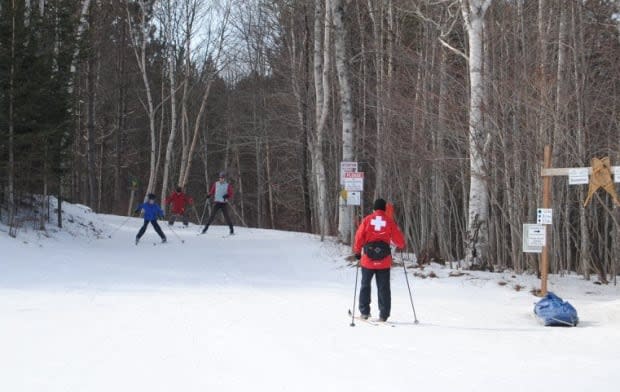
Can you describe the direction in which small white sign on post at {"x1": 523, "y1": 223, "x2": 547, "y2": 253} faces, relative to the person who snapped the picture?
facing the viewer

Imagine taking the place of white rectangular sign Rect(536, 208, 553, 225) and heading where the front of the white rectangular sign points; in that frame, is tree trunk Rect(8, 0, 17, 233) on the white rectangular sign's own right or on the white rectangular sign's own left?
on the white rectangular sign's own right

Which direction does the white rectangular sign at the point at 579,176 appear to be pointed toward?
toward the camera

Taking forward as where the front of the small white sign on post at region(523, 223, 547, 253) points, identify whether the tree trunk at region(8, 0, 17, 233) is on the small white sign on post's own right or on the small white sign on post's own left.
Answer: on the small white sign on post's own right

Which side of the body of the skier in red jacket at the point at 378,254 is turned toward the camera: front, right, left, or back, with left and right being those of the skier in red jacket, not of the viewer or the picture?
back

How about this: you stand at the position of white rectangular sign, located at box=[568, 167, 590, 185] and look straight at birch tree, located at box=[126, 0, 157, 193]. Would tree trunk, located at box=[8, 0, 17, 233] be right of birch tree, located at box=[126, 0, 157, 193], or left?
left

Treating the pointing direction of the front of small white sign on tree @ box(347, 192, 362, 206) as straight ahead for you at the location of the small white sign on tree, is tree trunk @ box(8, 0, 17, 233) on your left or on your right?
on your right

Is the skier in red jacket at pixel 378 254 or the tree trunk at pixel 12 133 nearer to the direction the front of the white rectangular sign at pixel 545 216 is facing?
the skier in red jacket

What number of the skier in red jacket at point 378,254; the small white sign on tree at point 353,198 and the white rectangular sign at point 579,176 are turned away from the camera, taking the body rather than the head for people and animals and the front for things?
1

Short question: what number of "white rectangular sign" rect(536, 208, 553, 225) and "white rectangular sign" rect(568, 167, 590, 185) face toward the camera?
2

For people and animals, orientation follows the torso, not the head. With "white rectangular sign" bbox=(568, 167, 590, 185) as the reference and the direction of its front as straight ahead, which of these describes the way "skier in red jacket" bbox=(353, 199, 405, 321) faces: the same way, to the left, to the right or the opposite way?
the opposite way

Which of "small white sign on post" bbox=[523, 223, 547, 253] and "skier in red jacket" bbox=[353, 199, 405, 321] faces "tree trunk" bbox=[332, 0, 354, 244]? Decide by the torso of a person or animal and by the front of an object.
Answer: the skier in red jacket

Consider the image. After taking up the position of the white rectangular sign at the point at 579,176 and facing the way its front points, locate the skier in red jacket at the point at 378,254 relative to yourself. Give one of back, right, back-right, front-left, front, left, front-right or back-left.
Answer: front-right

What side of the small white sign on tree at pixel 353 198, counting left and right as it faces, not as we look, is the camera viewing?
front
